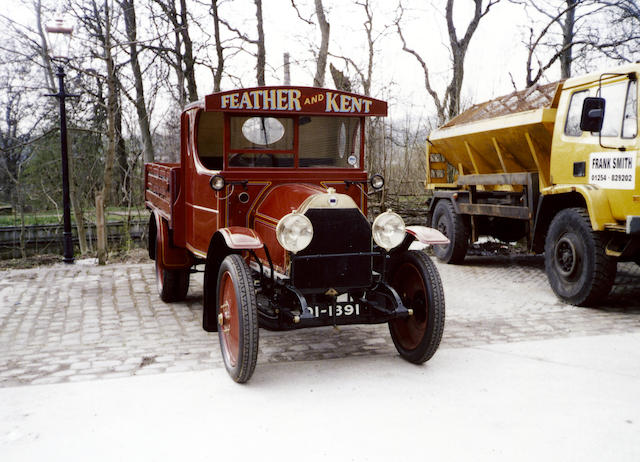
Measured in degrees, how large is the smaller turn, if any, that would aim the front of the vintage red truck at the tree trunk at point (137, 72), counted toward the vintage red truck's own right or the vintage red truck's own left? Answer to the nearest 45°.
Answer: approximately 135° to the vintage red truck's own left

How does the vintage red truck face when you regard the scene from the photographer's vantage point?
facing the viewer and to the right of the viewer

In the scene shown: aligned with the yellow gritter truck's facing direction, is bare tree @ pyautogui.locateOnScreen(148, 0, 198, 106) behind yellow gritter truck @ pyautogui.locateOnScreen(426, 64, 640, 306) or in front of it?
behind

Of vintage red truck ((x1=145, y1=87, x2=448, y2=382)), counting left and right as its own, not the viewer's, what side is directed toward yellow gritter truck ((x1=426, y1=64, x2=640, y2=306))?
left

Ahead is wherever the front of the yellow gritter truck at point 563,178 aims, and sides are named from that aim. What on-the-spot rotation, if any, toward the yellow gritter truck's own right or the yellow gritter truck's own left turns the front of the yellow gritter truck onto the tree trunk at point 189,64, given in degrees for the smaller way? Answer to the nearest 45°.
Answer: approximately 180°

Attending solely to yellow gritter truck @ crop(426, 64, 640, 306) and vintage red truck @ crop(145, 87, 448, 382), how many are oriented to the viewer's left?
0

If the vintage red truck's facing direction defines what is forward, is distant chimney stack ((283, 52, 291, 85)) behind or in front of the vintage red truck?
behind

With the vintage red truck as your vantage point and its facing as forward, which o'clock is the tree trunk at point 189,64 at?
The tree trunk is roughly at 7 o'clock from the vintage red truck.

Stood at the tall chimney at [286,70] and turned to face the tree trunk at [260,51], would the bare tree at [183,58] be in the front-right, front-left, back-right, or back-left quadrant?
front-right

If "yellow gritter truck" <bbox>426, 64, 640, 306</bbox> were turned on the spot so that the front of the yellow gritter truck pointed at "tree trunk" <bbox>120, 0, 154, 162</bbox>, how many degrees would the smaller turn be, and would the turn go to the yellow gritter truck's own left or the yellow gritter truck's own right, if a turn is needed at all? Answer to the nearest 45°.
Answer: approximately 180°

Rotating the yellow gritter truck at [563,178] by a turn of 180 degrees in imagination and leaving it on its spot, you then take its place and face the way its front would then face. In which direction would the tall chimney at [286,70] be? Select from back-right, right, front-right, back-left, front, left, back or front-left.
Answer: front

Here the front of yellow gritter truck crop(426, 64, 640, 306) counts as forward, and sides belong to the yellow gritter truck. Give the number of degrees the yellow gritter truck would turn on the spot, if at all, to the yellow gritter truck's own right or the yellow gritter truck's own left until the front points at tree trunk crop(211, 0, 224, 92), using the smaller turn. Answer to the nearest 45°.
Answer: approximately 180°

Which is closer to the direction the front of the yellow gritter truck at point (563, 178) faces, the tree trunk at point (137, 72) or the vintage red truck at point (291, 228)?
the vintage red truck

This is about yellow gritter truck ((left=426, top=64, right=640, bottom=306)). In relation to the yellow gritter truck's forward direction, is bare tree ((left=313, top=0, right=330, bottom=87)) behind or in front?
behind

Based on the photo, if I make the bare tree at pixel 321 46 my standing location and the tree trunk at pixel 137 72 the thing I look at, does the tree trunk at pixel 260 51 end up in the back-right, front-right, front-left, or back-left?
front-right
